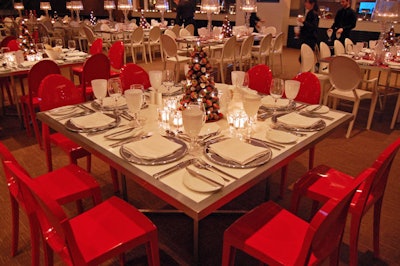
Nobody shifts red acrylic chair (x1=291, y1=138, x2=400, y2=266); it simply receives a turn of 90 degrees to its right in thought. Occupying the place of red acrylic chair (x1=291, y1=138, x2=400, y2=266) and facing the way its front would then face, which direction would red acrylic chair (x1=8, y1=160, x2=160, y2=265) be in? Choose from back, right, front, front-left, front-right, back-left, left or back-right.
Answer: back

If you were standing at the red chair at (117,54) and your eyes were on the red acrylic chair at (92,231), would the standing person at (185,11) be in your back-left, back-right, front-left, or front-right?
back-left

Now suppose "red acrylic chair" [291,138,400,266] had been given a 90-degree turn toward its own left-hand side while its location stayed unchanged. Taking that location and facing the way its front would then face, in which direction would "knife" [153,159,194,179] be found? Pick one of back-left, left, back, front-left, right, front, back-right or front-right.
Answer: front

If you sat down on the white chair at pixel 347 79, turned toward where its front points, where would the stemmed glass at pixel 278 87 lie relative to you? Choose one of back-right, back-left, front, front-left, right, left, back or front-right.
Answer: back-right

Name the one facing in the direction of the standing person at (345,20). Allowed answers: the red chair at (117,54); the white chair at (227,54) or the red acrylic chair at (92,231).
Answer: the red acrylic chair

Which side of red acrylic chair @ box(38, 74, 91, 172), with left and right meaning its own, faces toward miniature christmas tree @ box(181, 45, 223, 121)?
front

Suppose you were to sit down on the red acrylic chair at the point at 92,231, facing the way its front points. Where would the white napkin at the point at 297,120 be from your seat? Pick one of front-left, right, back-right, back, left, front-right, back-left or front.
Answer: front-right

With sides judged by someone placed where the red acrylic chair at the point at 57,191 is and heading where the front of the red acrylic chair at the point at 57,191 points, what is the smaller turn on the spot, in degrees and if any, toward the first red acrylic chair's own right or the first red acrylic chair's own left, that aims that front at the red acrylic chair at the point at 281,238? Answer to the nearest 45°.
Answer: approximately 90° to the first red acrylic chair's own right

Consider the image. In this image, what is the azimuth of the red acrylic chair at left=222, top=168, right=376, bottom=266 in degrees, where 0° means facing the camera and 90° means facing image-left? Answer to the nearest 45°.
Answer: approximately 135°

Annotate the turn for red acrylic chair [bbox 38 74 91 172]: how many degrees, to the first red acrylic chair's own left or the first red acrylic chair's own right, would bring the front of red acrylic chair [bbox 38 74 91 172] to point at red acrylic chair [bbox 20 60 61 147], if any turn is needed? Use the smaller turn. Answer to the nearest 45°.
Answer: approximately 135° to the first red acrylic chair's own left

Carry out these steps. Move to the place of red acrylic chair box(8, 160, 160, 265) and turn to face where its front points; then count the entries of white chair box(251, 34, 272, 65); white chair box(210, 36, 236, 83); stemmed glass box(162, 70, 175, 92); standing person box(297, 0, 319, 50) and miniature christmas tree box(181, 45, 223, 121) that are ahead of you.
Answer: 5

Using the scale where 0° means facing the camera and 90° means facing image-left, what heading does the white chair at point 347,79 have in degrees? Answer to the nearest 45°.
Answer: approximately 225°
